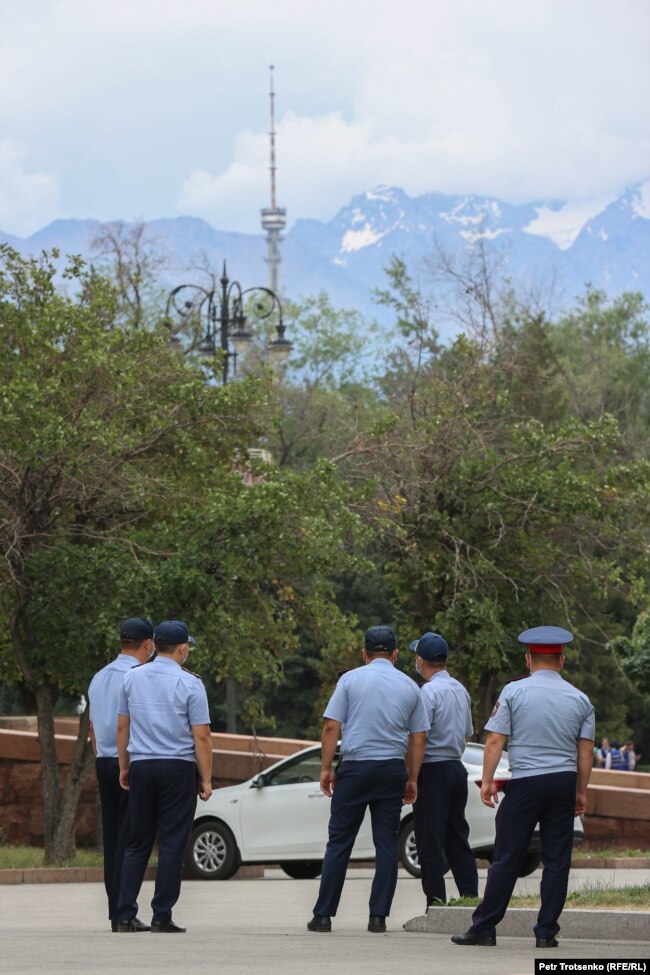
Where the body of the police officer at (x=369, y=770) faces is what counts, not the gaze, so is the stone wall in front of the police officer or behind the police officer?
in front

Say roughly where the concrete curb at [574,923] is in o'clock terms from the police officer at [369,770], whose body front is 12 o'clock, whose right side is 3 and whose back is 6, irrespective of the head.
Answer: The concrete curb is roughly at 4 o'clock from the police officer.

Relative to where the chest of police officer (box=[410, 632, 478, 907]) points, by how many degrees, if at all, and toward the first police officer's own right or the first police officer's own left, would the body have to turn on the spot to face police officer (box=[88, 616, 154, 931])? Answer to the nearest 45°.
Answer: approximately 45° to the first police officer's own left

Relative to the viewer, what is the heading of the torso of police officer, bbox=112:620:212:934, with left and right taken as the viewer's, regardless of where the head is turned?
facing away from the viewer and to the right of the viewer

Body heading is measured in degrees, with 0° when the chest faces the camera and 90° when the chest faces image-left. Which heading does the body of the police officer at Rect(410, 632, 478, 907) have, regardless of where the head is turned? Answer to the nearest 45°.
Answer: approximately 135°

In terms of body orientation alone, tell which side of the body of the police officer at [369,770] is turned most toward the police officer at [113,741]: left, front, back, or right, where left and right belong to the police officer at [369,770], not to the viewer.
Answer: left

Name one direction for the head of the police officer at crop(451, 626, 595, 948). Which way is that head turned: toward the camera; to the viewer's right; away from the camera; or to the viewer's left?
away from the camera

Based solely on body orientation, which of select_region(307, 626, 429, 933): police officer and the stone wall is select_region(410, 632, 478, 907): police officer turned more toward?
the stone wall

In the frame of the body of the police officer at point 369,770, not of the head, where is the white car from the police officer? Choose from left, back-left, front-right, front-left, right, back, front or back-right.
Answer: front

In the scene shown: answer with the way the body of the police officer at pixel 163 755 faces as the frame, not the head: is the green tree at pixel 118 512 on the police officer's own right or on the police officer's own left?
on the police officer's own left

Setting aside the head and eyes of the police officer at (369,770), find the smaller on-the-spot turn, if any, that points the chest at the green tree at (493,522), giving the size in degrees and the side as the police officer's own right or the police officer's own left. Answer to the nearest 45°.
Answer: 0° — they already face it

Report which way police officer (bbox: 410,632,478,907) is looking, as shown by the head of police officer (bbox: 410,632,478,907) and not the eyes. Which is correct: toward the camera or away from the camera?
away from the camera

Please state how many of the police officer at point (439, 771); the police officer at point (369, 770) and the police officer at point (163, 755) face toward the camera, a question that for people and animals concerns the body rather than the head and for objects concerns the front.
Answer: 0

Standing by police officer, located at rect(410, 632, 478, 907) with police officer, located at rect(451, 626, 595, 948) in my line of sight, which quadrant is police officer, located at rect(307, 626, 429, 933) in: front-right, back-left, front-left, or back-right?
front-right

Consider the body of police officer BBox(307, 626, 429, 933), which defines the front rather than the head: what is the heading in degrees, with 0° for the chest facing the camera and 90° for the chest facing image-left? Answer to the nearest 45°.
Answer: approximately 180°

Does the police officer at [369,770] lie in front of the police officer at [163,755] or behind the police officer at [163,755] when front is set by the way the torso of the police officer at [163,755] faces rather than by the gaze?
in front
